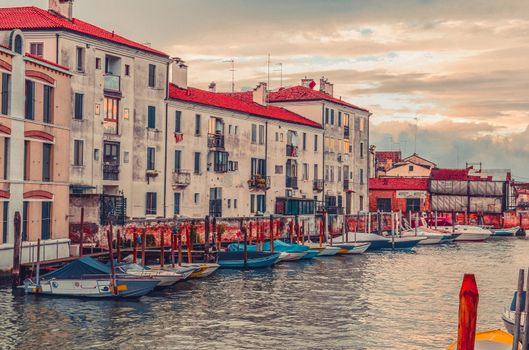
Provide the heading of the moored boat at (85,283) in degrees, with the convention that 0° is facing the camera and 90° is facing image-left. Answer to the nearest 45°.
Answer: approximately 270°

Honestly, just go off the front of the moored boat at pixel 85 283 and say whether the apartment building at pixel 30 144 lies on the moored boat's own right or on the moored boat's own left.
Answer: on the moored boat's own left

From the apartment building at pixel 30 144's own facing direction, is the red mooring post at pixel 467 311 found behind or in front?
in front

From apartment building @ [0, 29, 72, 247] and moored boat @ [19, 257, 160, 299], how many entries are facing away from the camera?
0

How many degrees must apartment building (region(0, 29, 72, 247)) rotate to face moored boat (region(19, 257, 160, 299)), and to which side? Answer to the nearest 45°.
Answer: approximately 45° to its right

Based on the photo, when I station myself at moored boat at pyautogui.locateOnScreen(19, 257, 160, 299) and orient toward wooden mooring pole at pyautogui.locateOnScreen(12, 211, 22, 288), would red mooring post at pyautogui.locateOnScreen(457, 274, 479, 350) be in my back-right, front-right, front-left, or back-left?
back-left

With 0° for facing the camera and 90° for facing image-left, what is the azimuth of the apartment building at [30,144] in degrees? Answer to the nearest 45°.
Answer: approximately 315°

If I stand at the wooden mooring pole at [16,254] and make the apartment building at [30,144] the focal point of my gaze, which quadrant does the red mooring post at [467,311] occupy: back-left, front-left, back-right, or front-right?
back-right

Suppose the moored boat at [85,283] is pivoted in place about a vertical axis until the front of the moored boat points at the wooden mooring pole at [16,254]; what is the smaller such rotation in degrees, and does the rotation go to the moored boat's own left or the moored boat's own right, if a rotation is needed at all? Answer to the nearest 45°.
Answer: approximately 135° to the moored boat's own left

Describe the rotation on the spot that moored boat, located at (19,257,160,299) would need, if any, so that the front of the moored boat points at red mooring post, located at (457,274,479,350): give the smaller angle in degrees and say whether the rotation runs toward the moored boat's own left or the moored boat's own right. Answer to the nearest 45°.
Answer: approximately 90° to the moored boat's own right
